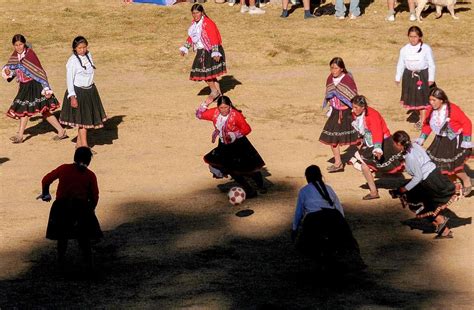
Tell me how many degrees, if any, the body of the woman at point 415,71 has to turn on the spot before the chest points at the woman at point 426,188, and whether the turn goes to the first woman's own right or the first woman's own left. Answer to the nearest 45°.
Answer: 0° — they already face them

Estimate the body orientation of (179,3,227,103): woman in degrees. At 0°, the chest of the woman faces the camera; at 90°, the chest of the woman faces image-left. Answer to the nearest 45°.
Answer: approximately 45°

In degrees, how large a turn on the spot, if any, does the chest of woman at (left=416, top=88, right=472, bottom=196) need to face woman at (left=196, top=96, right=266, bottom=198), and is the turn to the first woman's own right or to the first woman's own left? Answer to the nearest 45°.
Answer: approximately 45° to the first woman's own right

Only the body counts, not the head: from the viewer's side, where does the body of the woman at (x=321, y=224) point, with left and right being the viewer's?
facing away from the viewer and to the left of the viewer

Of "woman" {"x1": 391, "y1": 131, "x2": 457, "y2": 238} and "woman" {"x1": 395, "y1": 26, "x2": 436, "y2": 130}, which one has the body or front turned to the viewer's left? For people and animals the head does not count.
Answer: "woman" {"x1": 391, "y1": 131, "x2": 457, "y2": 238}

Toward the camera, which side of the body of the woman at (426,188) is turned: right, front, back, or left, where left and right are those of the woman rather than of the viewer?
left

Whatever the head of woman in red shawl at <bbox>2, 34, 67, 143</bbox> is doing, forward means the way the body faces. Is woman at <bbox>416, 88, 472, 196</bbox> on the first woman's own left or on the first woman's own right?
on the first woman's own left

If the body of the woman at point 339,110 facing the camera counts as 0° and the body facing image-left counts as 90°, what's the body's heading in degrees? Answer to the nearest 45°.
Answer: approximately 45°

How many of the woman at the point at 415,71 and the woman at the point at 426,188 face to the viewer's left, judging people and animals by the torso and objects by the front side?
1

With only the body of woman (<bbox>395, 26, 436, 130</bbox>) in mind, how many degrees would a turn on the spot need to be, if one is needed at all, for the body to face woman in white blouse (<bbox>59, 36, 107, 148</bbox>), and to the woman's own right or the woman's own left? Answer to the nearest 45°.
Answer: approximately 90° to the woman's own right
